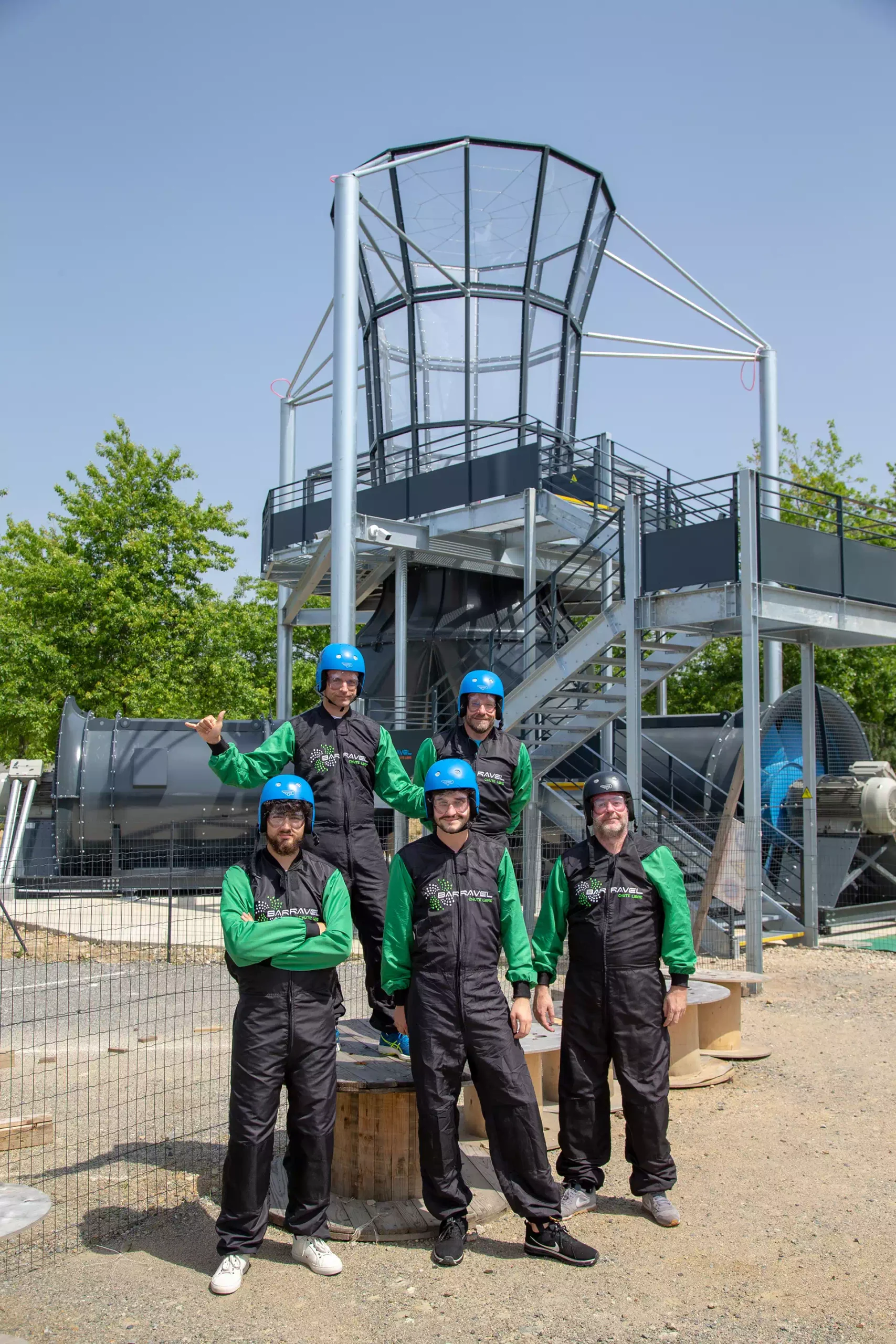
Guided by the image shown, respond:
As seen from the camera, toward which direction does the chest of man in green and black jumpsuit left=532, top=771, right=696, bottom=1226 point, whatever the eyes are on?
toward the camera

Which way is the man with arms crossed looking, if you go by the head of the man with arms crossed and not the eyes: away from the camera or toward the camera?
toward the camera

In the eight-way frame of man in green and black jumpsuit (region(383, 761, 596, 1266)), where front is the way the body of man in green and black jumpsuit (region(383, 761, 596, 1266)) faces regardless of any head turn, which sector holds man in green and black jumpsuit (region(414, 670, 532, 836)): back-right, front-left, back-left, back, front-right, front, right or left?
back

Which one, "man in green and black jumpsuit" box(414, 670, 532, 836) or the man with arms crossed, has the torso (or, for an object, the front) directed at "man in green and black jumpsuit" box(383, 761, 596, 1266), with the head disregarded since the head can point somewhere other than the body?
"man in green and black jumpsuit" box(414, 670, 532, 836)

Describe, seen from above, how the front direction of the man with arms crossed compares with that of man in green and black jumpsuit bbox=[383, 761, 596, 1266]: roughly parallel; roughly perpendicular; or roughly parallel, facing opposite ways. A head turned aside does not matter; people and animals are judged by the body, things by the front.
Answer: roughly parallel

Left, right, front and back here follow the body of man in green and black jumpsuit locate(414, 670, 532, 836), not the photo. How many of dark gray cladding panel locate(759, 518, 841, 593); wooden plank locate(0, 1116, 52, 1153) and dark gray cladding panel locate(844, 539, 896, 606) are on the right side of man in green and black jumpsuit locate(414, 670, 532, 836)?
1

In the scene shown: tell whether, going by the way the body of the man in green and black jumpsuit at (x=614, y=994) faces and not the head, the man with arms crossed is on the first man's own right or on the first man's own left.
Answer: on the first man's own right

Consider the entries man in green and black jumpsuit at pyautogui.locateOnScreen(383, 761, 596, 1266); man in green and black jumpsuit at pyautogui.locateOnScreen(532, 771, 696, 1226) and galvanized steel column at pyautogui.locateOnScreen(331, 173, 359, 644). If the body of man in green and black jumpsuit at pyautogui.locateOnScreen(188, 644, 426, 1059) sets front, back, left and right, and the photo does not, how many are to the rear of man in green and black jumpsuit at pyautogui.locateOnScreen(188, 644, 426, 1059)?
1

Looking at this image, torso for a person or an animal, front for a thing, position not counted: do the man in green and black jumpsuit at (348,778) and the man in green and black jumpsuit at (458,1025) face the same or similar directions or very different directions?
same or similar directions

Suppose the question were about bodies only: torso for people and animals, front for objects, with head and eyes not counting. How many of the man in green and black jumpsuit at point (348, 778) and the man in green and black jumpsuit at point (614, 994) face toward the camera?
2

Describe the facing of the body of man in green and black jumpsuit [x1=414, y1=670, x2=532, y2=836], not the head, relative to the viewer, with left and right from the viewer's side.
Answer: facing the viewer

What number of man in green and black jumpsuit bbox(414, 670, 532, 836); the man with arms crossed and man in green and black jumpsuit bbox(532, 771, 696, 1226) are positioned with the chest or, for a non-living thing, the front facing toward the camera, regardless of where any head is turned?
3

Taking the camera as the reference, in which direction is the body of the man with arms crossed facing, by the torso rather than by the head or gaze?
toward the camera
